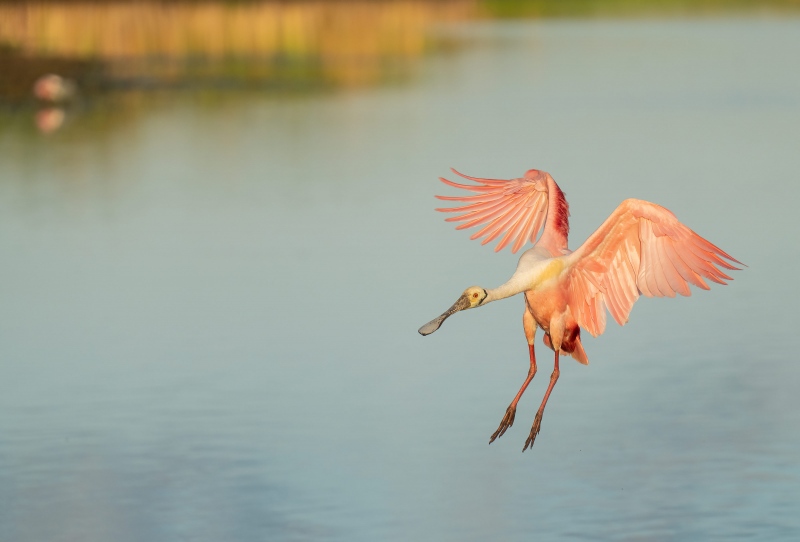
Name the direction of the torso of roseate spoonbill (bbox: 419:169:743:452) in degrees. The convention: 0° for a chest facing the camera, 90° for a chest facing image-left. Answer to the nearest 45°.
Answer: approximately 45°
